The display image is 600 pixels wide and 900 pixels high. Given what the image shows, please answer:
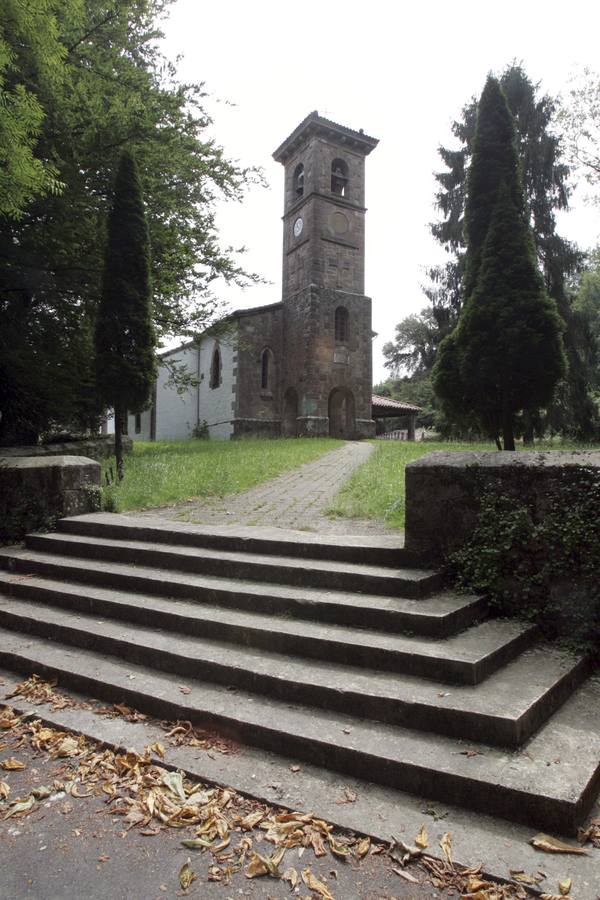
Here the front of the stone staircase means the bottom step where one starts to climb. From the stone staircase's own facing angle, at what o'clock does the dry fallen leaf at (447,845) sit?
The dry fallen leaf is roughly at 10 o'clock from the stone staircase.

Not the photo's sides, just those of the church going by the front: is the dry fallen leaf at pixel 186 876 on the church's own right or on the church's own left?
on the church's own right

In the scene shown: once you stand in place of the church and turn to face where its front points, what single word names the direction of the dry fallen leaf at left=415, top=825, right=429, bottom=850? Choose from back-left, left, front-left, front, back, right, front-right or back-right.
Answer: front-right

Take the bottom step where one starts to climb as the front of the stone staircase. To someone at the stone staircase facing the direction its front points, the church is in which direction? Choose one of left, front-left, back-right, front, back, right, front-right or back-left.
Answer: back-right

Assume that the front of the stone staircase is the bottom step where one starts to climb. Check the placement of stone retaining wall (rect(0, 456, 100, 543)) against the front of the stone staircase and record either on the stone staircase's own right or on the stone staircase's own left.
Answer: on the stone staircase's own right

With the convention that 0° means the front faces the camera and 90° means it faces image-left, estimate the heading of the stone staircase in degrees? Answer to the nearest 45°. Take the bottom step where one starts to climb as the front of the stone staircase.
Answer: approximately 45°

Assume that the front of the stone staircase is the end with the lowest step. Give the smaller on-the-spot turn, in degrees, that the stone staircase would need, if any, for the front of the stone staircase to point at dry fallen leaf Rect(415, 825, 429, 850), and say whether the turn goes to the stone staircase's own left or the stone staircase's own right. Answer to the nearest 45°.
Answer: approximately 45° to the stone staircase's own left

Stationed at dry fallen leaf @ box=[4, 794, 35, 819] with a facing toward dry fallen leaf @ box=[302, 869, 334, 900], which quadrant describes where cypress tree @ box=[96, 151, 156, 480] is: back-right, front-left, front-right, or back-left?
back-left

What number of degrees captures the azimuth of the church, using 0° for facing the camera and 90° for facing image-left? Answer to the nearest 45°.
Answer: approximately 315°

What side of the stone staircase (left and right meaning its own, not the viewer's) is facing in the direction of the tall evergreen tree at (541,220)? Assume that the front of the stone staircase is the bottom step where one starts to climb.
back
